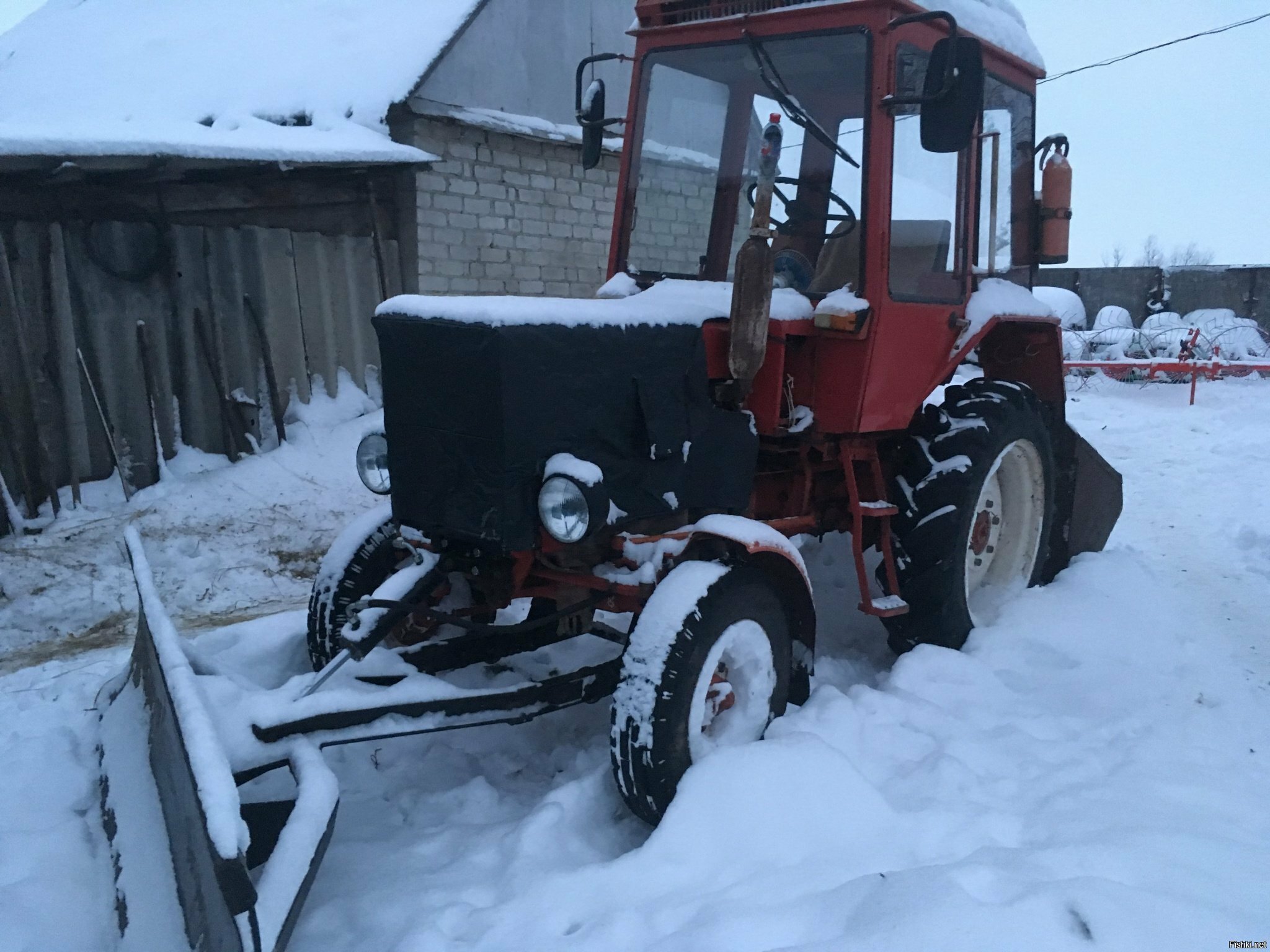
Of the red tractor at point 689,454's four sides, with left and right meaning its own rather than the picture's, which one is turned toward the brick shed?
right

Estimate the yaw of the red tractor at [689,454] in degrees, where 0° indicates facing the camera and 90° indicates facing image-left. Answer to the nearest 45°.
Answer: approximately 45°
